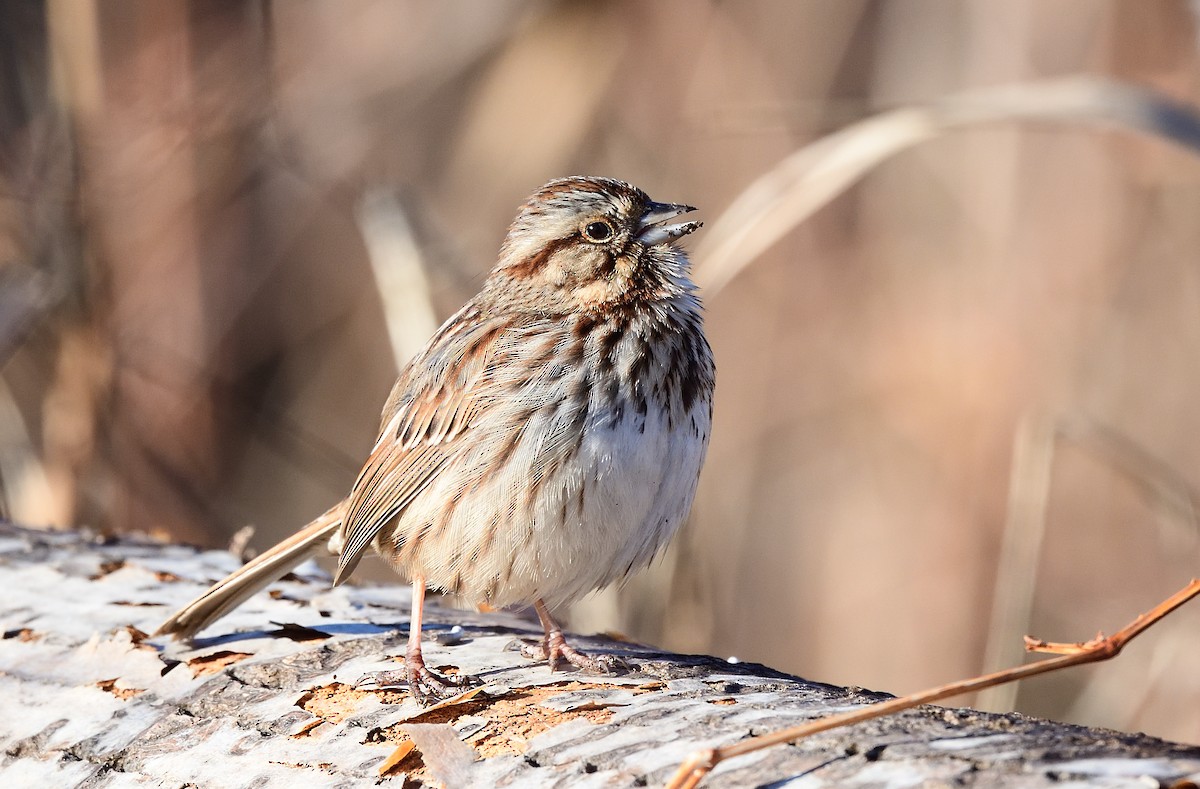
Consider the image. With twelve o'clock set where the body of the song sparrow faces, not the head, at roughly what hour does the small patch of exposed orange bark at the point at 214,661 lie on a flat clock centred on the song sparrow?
The small patch of exposed orange bark is roughly at 4 o'clock from the song sparrow.

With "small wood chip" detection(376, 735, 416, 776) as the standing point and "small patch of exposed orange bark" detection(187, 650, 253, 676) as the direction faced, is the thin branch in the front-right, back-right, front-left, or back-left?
back-right

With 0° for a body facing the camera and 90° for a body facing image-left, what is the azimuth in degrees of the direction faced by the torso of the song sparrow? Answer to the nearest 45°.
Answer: approximately 315°

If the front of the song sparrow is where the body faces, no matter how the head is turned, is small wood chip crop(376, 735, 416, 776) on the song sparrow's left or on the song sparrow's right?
on the song sparrow's right
